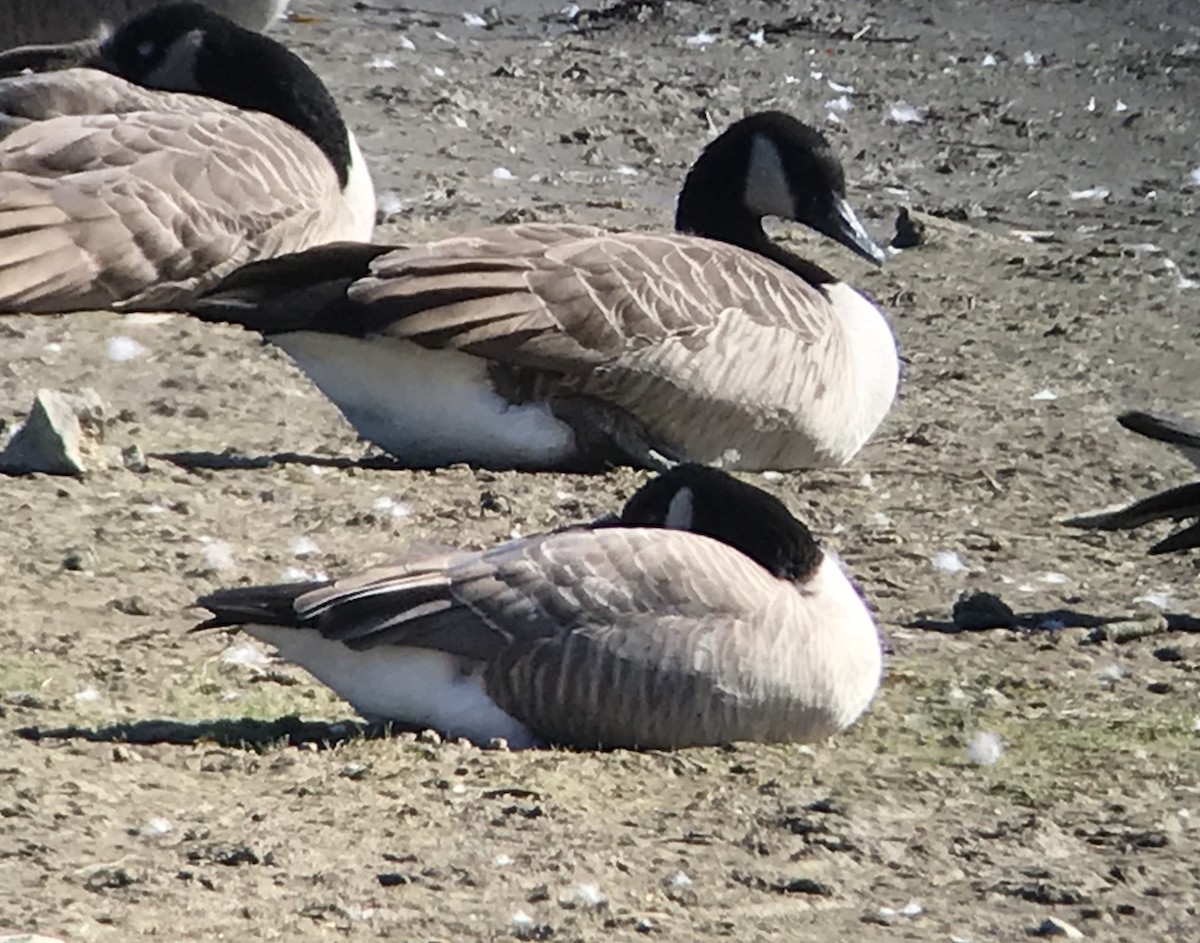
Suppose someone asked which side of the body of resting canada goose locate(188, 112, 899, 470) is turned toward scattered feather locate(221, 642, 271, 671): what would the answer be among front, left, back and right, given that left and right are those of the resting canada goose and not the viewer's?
right

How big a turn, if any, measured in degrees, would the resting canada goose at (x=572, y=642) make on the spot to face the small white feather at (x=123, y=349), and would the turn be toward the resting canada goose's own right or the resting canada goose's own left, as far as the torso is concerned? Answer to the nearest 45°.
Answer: approximately 135° to the resting canada goose's own left

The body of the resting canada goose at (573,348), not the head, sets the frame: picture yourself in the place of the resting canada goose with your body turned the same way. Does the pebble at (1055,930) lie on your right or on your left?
on your right

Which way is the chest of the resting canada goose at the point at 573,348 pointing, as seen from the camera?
to the viewer's right

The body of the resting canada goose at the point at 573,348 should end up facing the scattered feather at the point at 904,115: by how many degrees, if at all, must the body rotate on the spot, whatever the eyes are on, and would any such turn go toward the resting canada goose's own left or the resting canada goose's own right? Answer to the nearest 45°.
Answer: approximately 90° to the resting canada goose's own left

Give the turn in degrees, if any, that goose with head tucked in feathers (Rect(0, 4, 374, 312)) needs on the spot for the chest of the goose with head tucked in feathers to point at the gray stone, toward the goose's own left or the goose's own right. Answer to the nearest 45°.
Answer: approximately 90° to the goose's own right

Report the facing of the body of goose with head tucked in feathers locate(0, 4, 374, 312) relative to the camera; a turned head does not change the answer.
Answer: to the viewer's right

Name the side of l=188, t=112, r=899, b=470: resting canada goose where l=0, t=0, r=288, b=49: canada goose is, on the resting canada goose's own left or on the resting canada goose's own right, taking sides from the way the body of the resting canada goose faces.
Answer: on the resting canada goose's own left

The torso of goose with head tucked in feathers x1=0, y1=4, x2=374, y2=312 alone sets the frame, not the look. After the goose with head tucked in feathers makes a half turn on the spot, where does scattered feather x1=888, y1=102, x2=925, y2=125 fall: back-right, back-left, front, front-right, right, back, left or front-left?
back-right

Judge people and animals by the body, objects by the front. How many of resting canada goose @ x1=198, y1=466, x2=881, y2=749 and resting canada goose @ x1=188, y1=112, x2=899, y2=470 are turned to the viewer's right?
2

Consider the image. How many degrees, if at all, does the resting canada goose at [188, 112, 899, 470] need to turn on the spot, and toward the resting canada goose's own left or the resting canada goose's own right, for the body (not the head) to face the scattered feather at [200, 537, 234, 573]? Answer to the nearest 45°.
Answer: approximately 135° to the resting canada goose's own right

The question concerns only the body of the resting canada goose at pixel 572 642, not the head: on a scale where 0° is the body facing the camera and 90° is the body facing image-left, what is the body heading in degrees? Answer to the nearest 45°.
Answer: approximately 270°
